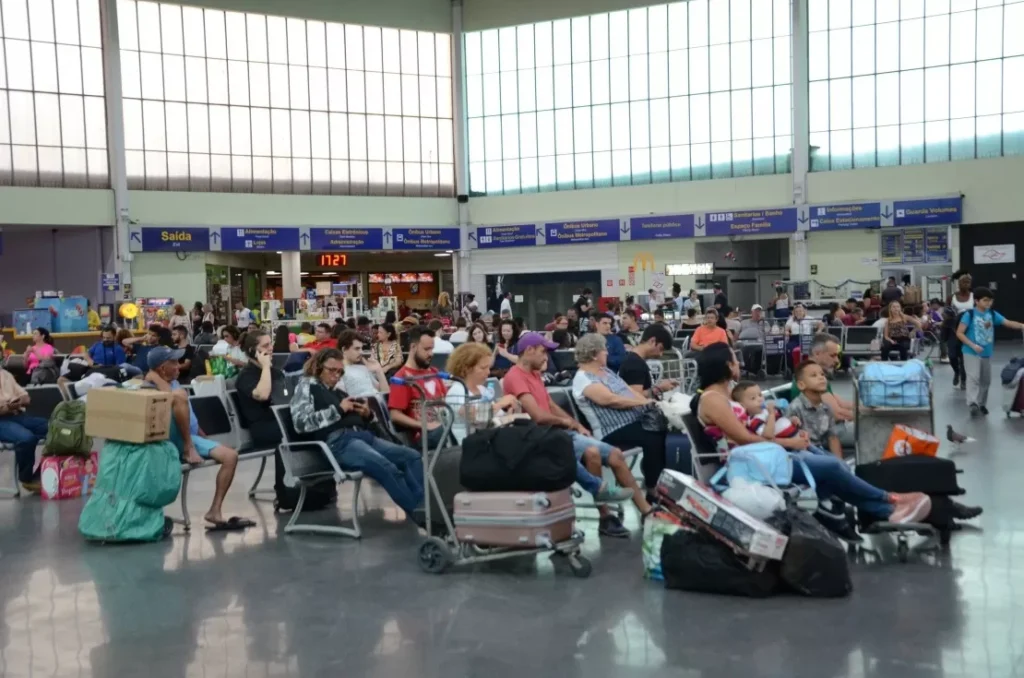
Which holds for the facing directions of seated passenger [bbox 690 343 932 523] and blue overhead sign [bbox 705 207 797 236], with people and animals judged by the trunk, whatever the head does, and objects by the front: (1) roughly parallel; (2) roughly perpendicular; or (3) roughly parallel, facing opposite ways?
roughly perpendicular

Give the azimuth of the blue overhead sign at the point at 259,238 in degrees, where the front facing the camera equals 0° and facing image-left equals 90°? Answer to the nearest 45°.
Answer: approximately 0°

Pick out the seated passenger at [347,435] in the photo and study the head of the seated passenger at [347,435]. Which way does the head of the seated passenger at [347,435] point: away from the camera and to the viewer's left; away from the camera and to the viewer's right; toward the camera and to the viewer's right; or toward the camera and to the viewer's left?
toward the camera and to the viewer's right

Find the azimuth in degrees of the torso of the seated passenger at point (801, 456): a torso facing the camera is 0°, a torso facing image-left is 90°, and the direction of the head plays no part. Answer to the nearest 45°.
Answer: approximately 270°

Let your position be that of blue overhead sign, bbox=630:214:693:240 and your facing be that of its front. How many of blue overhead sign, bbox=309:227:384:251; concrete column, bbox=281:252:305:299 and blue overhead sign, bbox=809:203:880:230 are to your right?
2

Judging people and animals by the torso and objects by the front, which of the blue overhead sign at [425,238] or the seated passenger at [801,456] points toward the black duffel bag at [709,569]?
the blue overhead sign

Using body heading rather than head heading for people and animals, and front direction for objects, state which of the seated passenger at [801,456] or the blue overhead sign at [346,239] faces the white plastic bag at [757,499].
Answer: the blue overhead sign

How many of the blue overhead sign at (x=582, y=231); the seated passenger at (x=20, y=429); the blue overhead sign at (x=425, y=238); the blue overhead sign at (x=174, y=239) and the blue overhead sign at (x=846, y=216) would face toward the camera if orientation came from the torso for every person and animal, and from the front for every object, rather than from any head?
4

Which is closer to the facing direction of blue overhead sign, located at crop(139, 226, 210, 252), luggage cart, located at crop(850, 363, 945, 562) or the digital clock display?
the luggage cart

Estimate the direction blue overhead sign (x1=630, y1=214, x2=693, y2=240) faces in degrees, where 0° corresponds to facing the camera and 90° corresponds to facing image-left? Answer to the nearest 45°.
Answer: approximately 0°

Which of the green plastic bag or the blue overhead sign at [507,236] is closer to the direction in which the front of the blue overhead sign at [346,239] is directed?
the green plastic bag
